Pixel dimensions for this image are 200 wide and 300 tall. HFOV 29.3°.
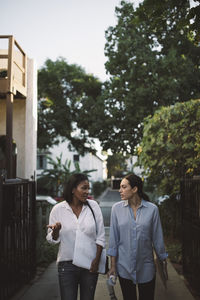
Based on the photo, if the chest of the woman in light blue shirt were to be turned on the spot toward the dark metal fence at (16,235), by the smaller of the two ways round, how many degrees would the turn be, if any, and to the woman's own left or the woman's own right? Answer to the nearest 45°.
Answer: approximately 135° to the woman's own right

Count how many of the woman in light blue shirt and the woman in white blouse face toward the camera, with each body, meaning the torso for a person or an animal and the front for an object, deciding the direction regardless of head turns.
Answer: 2

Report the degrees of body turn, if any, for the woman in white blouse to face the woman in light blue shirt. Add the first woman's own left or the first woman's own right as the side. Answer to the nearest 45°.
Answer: approximately 90° to the first woman's own left

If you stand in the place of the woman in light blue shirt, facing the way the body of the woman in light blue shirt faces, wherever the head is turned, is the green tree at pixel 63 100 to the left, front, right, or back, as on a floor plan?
back

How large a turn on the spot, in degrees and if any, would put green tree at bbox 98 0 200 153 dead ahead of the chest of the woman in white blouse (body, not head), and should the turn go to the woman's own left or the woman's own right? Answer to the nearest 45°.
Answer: approximately 180°

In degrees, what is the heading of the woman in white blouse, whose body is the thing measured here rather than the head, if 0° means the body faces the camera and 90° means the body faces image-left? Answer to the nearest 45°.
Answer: approximately 0°

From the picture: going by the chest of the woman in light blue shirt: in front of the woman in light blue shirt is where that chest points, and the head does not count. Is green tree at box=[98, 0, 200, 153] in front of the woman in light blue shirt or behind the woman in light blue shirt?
behind

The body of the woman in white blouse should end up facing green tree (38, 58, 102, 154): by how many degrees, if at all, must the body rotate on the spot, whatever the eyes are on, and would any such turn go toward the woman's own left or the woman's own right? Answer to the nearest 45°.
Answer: approximately 180°
